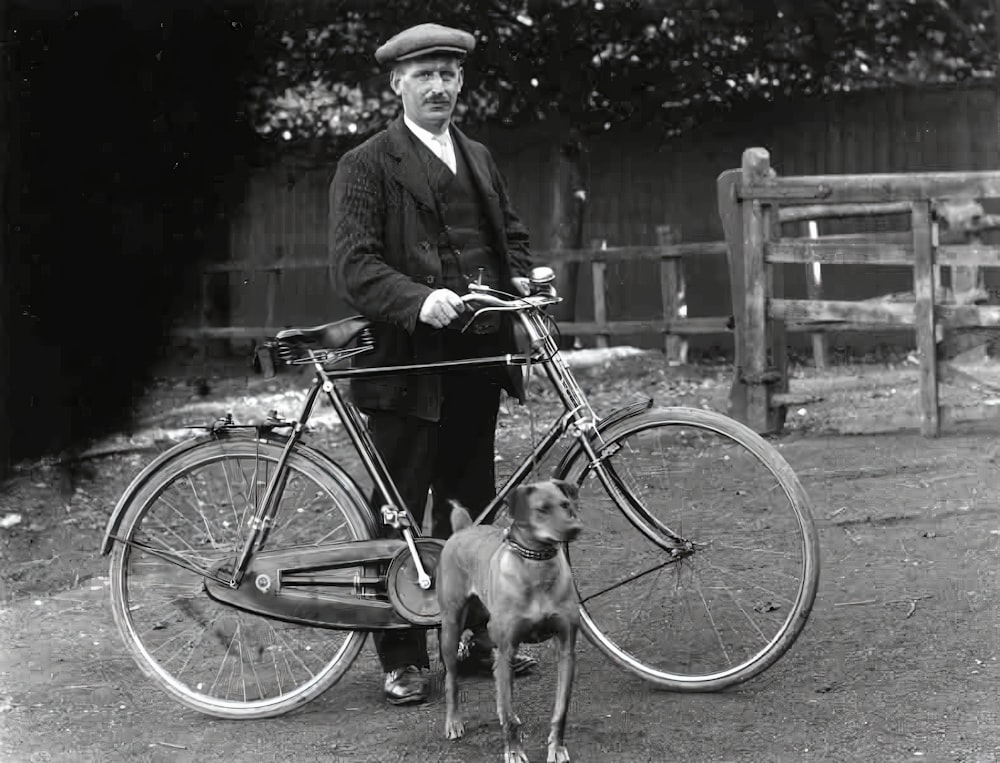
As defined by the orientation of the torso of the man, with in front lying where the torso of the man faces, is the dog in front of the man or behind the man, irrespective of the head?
in front

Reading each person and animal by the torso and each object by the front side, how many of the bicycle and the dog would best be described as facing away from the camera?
0

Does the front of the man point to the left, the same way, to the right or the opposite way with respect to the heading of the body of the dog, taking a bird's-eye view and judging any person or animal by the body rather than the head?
the same way

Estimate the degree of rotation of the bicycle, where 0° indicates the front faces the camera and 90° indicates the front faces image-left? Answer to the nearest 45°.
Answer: approximately 270°

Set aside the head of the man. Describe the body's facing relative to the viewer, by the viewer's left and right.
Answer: facing the viewer and to the right of the viewer

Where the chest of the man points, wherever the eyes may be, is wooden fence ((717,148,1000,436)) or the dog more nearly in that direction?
the dog

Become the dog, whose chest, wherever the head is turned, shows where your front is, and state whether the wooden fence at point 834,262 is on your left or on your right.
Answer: on your left

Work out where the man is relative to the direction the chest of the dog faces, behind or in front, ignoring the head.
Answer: behind

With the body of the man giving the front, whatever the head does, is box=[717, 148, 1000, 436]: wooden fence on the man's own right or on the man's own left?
on the man's own left

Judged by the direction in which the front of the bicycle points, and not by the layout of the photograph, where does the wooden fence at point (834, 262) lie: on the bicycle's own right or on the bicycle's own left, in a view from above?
on the bicycle's own left
